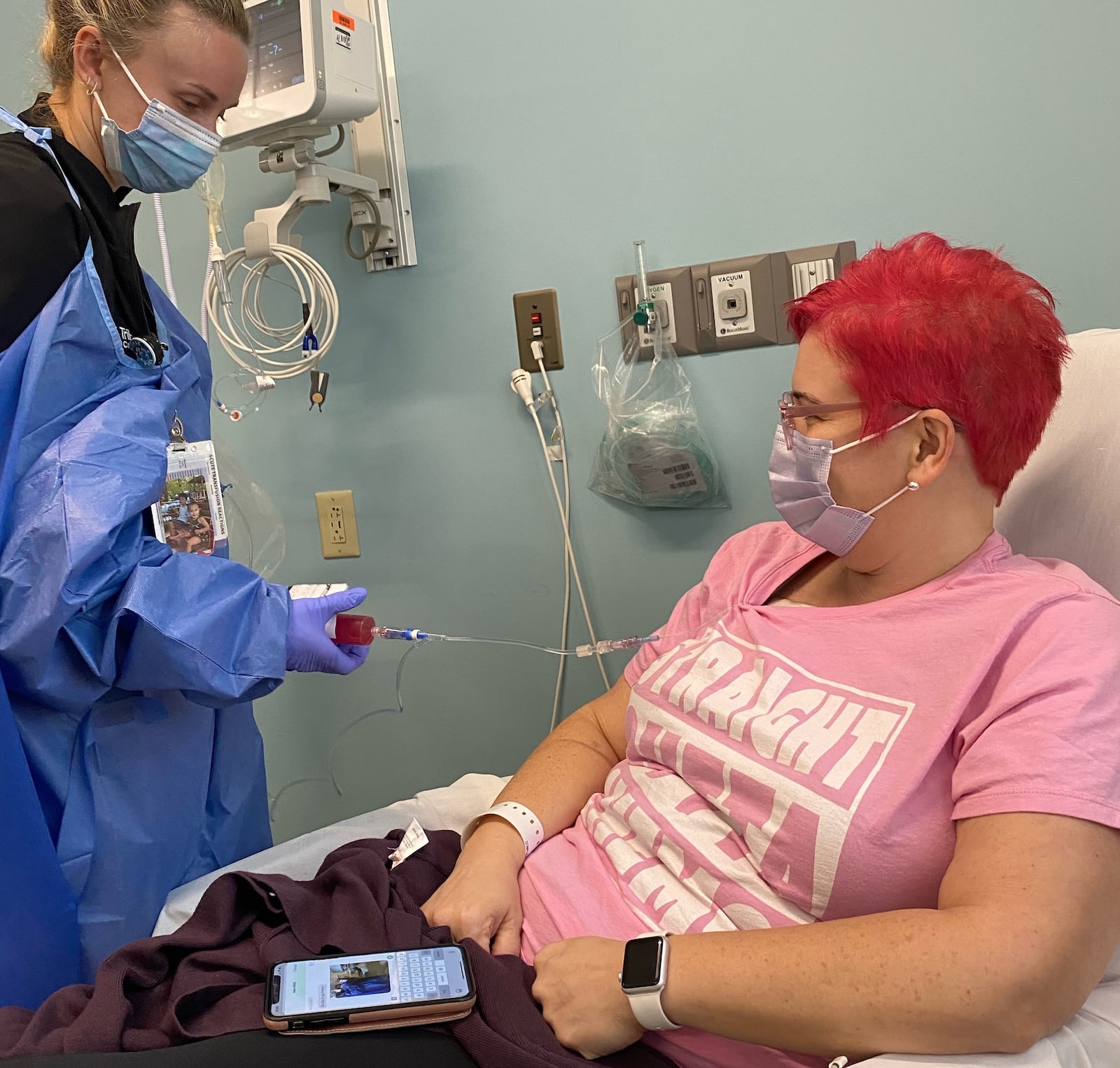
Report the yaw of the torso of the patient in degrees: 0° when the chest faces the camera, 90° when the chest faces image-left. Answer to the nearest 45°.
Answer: approximately 45°

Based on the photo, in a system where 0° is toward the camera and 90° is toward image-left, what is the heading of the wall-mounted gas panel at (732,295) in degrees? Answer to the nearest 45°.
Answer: approximately 0°

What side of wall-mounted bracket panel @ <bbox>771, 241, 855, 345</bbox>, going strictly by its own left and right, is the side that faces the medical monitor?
right

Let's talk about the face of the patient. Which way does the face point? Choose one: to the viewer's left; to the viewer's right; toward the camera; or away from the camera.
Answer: to the viewer's left

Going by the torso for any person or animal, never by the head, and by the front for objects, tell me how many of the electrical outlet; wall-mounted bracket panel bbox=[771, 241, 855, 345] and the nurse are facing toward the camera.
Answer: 2

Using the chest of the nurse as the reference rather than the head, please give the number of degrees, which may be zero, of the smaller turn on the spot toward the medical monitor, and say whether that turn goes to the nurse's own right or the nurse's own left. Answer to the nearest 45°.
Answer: approximately 45° to the nurse's own left

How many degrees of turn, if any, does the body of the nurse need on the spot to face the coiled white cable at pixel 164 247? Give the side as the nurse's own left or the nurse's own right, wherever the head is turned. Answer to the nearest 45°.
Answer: approximately 90° to the nurse's own left

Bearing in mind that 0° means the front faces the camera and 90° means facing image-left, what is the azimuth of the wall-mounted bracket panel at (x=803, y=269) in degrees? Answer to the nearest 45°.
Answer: approximately 0°

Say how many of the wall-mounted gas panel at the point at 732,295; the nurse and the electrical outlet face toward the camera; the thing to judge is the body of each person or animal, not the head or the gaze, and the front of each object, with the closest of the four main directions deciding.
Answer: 2
